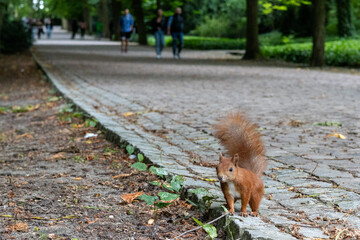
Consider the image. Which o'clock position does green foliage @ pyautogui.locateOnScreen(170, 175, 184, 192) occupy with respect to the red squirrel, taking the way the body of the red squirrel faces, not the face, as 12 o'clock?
The green foliage is roughly at 3 o'clock from the red squirrel.

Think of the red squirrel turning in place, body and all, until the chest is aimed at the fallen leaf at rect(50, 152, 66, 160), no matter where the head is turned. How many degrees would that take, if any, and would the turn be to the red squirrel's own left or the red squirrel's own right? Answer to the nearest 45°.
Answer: approximately 90° to the red squirrel's own right

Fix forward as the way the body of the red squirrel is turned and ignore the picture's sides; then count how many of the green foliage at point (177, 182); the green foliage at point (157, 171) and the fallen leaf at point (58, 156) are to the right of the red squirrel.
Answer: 3

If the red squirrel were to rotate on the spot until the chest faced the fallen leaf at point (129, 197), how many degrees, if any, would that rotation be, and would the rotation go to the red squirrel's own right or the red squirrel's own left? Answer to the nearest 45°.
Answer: approximately 90° to the red squirrel's own right

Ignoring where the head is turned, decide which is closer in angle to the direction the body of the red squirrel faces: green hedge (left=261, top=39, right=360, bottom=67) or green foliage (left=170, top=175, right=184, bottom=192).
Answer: the green foliage

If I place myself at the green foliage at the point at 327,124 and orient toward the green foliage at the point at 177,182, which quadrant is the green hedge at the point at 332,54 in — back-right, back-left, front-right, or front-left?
back-right

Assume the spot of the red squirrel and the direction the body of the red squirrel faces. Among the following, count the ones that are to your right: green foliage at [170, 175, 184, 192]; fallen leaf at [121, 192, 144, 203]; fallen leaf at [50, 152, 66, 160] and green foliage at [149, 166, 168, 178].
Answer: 4

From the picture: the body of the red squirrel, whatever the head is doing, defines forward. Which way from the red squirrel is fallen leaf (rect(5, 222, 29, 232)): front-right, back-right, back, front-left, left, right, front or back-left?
front-right

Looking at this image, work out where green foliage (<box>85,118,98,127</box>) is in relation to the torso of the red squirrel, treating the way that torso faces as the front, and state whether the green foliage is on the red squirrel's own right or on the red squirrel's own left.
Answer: on the red squirrel's own right

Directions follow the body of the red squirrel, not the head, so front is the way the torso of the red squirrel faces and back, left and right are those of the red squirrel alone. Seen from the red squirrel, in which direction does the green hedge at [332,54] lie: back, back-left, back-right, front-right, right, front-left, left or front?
back-right

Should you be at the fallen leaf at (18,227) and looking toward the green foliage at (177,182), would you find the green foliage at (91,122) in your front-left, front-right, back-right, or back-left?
front-left
